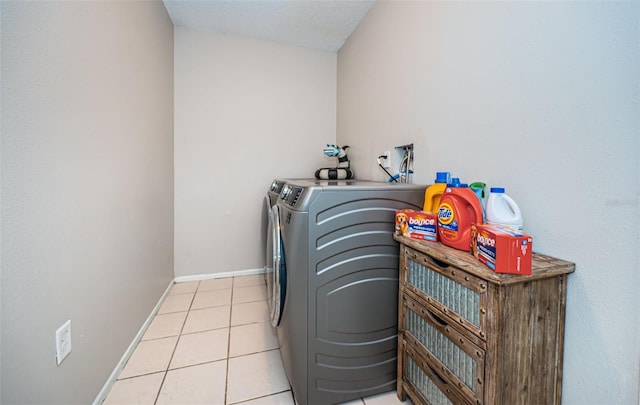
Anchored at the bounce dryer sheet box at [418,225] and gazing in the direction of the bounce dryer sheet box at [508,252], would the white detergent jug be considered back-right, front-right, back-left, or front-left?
front-left

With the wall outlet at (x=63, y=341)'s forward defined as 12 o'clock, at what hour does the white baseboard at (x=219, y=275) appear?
The white baseboard is roughly at 9 o'clock from the wall outlet.

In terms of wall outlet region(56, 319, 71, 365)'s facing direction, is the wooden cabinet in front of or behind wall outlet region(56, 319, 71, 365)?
in front

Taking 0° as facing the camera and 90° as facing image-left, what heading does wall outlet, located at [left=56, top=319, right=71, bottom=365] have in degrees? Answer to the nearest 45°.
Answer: approximately 315°

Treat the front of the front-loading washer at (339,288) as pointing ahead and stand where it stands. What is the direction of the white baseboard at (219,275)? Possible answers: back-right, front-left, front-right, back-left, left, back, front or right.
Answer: front-right

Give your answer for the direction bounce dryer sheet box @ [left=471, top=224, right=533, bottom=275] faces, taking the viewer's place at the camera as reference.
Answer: facing the viewer and to the left of the viewer

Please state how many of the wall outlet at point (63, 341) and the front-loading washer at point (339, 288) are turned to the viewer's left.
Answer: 1

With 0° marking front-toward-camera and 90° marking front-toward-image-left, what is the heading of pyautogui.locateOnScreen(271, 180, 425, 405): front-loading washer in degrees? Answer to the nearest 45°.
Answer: approximately 90°
